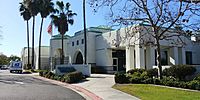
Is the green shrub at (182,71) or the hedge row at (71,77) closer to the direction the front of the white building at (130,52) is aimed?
the hedge row

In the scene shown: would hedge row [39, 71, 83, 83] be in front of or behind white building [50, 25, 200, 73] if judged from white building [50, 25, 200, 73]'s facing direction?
in front

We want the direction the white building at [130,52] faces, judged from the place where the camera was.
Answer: facing the viewer and to the left of the viewer

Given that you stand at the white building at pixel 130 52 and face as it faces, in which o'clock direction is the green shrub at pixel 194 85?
The green shrub is roughly at 10 o'clock from the white building.

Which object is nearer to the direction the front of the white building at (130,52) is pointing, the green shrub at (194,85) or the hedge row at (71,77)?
the hedge row

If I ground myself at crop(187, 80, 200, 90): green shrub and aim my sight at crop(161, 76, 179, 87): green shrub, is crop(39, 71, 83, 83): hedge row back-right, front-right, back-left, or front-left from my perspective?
front-left

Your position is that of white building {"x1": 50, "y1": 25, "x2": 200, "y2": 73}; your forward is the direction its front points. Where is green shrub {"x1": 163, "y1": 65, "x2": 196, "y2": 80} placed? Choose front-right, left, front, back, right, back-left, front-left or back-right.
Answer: front-left

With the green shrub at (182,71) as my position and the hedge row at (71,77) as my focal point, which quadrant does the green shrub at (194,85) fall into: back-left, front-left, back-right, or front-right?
front-left

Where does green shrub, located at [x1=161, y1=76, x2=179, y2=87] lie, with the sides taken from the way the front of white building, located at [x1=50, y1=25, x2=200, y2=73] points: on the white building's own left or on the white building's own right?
on the white building's own left

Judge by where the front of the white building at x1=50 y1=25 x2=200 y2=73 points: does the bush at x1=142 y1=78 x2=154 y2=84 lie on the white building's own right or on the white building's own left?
on the white building's own left
